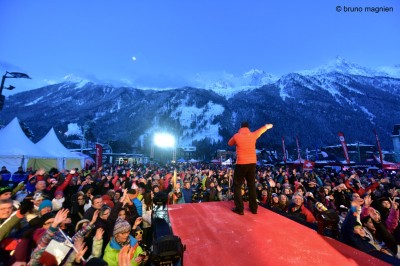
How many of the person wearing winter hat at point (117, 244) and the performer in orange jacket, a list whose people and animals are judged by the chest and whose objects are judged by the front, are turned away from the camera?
1

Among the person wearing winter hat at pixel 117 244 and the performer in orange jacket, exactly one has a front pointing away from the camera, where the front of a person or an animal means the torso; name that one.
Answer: the performer in orange jacket

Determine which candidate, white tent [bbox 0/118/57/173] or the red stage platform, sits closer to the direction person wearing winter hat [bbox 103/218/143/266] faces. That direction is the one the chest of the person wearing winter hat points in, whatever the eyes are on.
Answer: the red stage platform

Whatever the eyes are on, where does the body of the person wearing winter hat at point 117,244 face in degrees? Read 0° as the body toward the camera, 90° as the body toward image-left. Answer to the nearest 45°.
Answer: approximately 315°

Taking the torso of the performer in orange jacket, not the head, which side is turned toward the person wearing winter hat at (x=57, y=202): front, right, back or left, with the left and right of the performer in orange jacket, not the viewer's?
left

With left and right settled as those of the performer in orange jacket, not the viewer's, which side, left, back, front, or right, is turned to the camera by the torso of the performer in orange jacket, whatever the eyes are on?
back

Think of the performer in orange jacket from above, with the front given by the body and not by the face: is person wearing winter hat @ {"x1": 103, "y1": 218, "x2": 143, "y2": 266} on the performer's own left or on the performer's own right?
on the performer's own left

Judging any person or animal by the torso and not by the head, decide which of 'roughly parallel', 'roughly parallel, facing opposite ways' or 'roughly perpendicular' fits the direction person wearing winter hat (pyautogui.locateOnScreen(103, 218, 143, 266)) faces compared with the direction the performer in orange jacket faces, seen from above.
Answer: roughly parallel, facing opposite ways

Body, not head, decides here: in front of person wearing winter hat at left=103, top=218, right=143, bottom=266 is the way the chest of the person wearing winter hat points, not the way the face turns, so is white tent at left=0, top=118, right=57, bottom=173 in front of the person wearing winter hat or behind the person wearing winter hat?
behind
